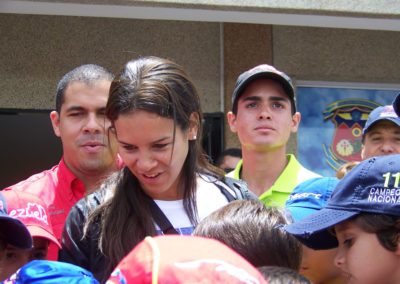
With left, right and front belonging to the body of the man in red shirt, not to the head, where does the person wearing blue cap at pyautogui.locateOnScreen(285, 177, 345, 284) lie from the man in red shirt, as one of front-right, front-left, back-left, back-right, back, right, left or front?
front-left

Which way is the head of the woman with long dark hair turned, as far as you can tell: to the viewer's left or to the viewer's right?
to the viewer's left

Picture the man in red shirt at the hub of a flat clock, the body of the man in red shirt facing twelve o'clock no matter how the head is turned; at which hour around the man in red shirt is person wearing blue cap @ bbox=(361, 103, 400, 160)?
The person wearing blue cap is roughly at 9 o'clock from the man in red shirt.

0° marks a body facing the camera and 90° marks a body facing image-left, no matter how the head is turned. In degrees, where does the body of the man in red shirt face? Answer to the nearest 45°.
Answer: approximately 0°

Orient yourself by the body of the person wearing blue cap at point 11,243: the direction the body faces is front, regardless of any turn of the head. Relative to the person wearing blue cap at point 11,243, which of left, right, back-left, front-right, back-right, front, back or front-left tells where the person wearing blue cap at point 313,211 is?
front-left

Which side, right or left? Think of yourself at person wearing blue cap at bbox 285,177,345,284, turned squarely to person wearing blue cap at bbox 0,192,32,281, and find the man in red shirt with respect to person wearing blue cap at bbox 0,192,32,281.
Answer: right

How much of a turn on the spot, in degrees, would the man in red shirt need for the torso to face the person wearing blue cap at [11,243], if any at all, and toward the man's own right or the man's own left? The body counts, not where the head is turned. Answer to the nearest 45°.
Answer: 0° — they already face them

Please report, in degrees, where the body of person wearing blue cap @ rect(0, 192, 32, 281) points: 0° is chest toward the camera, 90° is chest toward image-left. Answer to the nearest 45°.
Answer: approximately 315°

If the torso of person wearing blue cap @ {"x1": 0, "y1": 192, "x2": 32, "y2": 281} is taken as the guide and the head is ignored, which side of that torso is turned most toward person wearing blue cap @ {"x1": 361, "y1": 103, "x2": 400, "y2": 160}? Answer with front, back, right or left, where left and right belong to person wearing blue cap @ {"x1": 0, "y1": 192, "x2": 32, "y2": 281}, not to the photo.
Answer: left

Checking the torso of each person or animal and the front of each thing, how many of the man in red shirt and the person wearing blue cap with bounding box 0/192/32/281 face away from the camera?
0
